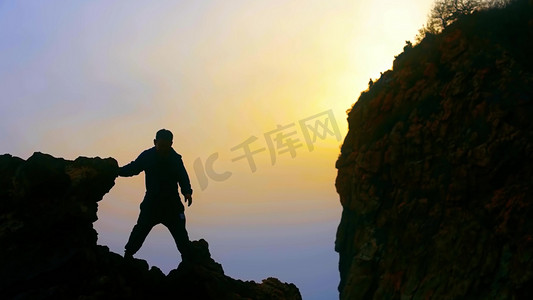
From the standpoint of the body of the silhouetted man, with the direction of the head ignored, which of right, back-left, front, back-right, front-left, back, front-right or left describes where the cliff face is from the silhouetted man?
back-left

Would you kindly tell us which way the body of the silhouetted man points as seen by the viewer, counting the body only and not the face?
toward the camera
